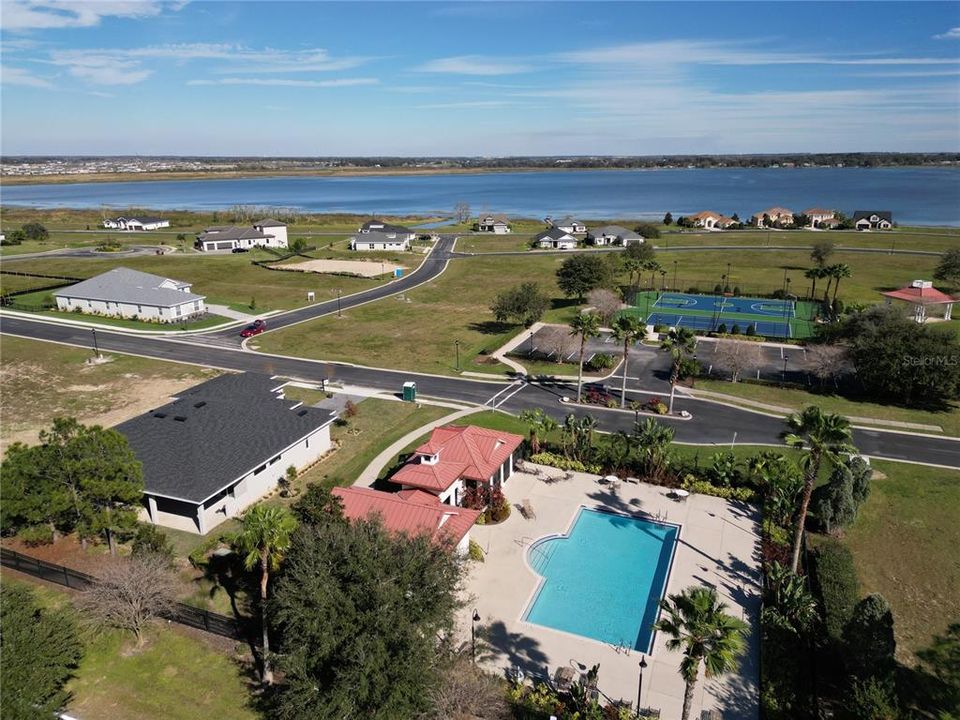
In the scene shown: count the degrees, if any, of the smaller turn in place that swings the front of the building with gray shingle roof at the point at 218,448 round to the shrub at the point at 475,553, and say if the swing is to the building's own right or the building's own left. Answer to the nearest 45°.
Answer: approximately 90° to the building's own right

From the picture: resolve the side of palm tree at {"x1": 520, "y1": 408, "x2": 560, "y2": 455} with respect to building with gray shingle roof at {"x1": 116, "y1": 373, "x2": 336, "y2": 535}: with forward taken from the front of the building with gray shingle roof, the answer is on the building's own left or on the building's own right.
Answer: on the building's own right

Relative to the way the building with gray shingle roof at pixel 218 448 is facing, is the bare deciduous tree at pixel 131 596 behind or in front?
behind

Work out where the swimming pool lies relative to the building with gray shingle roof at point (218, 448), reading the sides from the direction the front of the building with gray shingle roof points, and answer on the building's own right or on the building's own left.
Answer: on the building's own right

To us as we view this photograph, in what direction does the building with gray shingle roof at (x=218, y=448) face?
facing away from the viewer and to the right of the viewer

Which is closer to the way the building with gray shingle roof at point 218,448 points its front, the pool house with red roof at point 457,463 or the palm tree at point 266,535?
the pool house with red roof

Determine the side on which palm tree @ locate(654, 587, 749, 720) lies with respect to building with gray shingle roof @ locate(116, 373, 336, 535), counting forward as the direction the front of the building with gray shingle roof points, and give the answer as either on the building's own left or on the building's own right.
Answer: on the building's own right

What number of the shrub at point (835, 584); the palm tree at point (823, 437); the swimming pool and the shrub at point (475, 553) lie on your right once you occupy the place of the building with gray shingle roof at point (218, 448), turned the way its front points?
4

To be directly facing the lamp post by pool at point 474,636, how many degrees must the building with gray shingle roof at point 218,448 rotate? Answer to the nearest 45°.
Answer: approximately 90° to its right

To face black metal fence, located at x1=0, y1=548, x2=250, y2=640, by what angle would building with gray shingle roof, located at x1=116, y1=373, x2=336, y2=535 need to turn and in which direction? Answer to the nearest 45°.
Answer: approximately 180°

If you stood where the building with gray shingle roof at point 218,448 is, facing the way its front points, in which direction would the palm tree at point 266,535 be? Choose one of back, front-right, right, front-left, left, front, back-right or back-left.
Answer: back-right

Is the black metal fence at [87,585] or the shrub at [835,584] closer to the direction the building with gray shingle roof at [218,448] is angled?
the shrub

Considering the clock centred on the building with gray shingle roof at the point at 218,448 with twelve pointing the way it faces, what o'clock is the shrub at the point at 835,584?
The shrub is roughly at 3 o'clock from the building with gray shingle roof.
